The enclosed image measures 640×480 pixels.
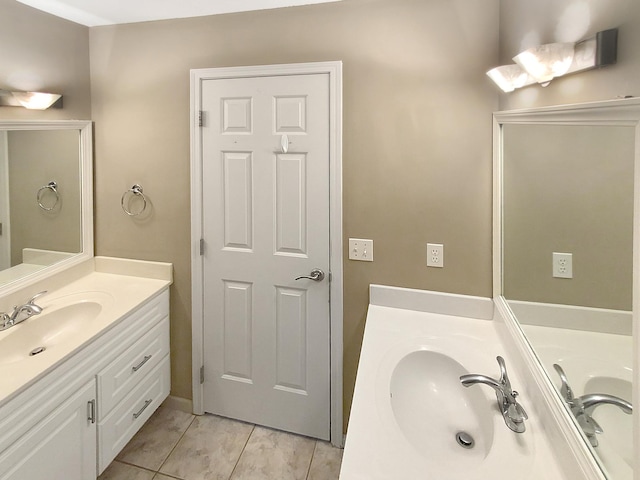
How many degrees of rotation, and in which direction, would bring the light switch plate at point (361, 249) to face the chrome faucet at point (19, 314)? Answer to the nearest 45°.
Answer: approximately 90° to its right

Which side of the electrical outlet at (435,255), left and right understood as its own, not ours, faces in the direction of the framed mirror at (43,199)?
right

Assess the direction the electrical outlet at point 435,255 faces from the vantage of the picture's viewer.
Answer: facing the viewer

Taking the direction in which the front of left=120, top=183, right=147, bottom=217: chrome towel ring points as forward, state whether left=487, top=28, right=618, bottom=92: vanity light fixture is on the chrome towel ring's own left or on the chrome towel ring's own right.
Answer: on the chrome towel ring's own left

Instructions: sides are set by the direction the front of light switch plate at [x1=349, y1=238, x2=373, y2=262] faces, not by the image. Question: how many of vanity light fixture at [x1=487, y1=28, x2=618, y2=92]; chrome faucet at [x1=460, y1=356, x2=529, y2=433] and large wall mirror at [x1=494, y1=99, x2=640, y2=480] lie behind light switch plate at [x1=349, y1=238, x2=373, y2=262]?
0

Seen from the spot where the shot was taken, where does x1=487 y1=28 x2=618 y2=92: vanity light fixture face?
facing the viewer and to the left of the viewer

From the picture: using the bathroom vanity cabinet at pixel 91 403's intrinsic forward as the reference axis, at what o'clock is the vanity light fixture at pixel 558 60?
The vanity light fixture is roughly at 12 o'clock from the bathroom vanity cabinet.

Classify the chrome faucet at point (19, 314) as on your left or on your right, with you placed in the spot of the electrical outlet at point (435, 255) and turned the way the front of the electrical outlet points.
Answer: on your right

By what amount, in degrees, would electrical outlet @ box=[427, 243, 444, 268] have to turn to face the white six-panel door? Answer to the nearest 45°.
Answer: approximately 90° to its right

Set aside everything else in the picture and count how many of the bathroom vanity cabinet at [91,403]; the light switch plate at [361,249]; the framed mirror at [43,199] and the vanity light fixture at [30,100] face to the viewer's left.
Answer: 0

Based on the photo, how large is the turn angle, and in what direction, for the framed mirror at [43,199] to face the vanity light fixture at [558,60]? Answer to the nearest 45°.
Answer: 0° — it already faces it

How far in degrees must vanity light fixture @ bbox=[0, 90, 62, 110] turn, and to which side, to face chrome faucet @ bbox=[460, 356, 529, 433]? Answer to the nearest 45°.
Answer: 0° — it already faces it

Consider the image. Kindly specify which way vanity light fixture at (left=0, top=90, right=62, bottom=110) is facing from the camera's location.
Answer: facing the viewer and to the right of the viewer

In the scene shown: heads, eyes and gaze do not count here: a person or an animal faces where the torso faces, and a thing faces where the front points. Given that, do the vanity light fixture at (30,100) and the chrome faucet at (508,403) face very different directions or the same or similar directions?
very different directions
